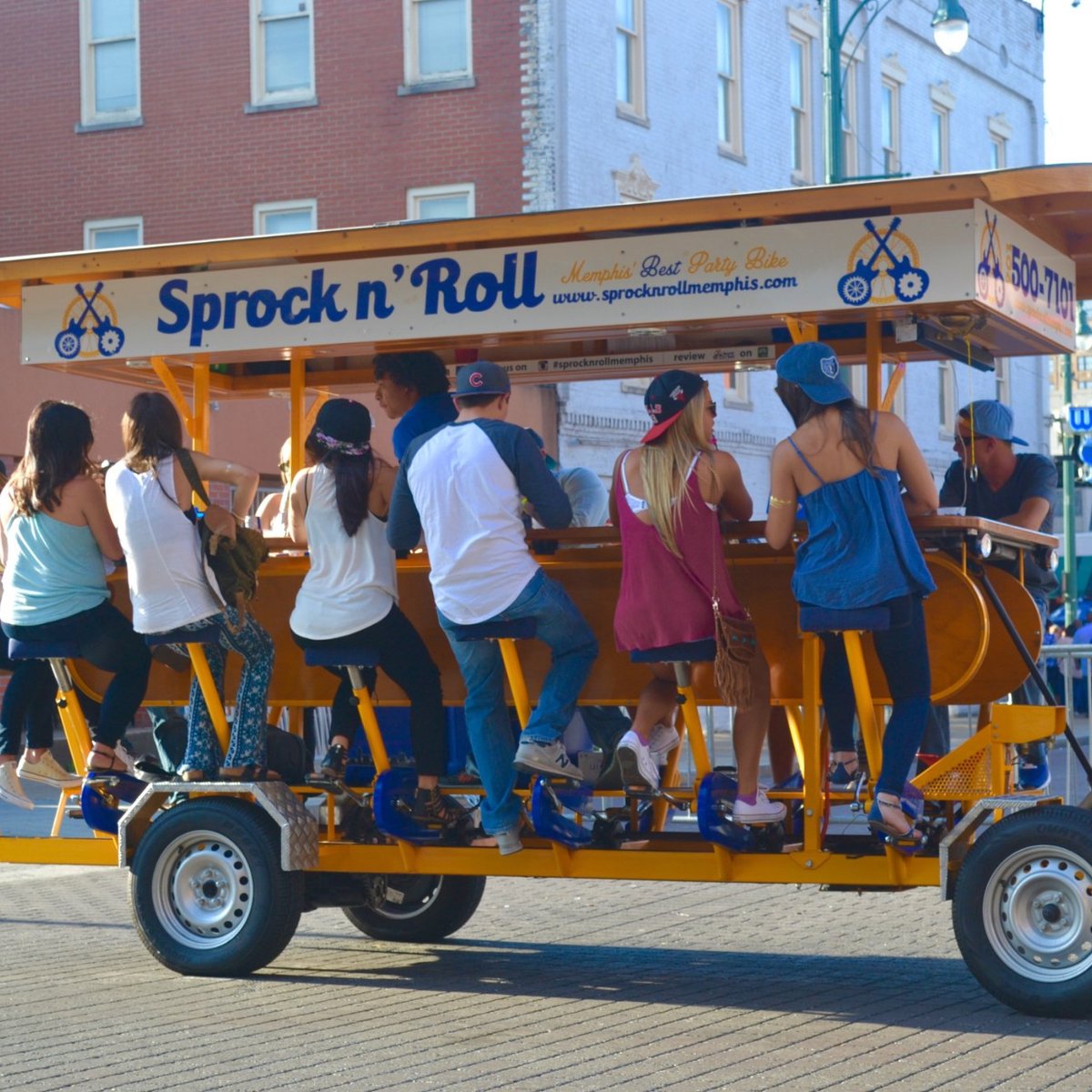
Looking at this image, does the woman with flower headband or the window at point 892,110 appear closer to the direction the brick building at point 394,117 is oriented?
the woman with flower headband

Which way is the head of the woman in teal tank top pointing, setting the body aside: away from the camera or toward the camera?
away from the camera

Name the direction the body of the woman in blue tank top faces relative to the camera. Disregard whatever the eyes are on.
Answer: away from the camera

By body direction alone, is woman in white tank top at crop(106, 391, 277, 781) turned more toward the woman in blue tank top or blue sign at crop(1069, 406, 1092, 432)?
the blue sign

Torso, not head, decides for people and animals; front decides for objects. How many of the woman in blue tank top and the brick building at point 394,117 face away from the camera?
1

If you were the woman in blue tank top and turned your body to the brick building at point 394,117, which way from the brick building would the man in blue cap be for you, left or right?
right

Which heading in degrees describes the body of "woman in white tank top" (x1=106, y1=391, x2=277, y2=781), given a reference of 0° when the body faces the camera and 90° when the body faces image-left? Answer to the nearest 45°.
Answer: approximately 225°

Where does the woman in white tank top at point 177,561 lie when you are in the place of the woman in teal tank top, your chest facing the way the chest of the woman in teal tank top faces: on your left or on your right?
on your right

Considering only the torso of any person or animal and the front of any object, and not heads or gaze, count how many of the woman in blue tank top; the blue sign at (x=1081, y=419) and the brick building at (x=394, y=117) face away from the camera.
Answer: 1

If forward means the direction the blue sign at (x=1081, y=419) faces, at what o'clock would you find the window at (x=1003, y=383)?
The window is roughly at 6 o'clock from the blue sign.

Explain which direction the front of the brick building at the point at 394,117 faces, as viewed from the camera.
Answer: facing the viewer and to the right of the viewer

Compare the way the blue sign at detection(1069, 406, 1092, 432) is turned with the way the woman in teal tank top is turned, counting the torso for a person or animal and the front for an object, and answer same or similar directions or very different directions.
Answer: very different directions

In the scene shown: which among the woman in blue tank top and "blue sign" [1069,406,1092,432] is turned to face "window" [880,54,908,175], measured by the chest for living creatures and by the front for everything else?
the woman in blue tank top

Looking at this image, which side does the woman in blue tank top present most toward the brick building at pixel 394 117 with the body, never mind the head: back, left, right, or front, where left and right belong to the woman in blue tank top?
front
